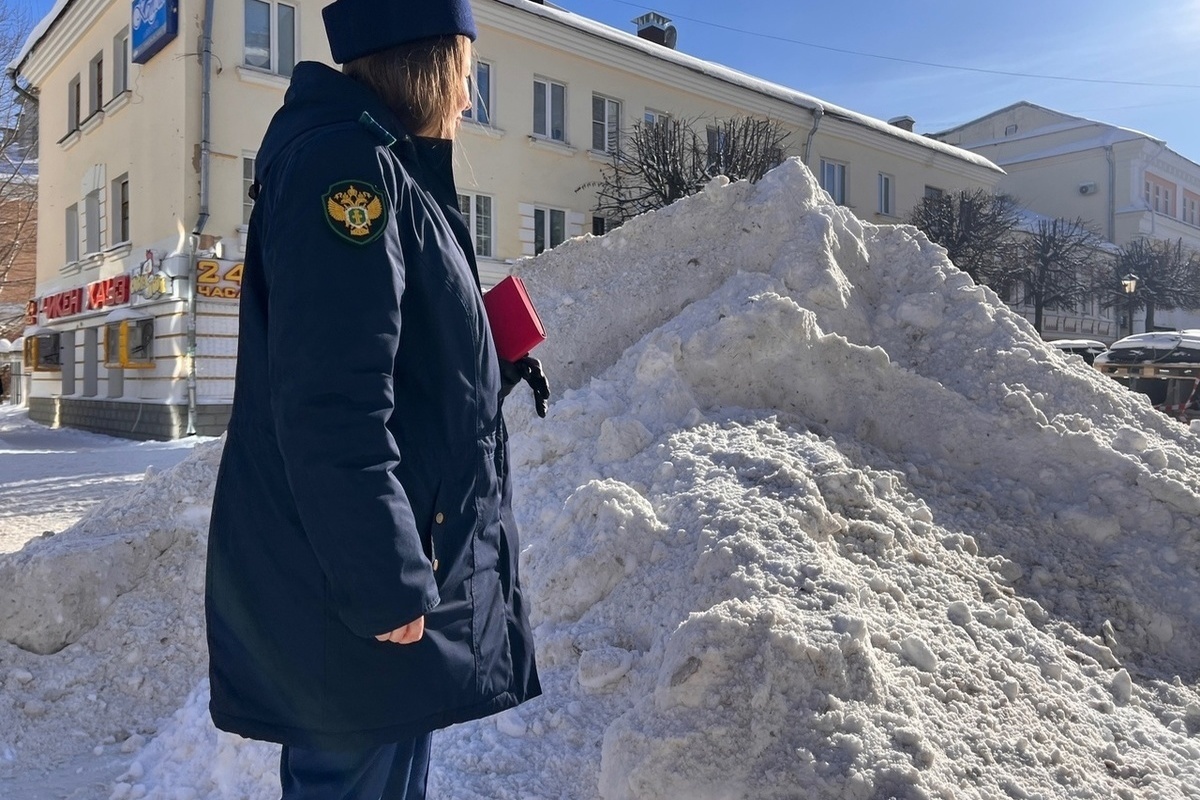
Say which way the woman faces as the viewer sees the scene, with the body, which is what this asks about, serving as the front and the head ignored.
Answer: to the viewer's right

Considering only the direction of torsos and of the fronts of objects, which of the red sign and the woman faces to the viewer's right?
the woman

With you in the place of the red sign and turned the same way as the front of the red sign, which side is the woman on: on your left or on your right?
on your left

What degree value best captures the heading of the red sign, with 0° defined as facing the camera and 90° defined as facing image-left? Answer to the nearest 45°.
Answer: approximately 45°

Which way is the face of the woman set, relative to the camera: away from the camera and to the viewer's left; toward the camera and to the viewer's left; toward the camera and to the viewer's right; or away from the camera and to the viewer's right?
away from the camera and to the viewer's right

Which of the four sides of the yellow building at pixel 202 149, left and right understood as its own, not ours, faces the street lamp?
left

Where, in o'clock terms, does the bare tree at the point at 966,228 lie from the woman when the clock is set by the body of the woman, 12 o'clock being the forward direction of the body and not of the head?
The bare tree is roughly at 10 o'clock from the woman.

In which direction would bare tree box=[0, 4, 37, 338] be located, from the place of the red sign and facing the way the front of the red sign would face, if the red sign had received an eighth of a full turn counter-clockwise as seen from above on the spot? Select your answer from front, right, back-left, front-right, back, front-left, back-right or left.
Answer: back

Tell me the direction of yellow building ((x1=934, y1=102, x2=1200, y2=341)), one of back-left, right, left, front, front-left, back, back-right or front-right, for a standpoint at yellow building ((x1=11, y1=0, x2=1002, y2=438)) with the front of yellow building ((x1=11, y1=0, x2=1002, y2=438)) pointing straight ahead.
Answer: left

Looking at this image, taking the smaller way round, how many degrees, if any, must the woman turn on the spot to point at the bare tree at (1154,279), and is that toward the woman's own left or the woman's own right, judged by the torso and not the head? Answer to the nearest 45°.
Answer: approximately 45° to the woman's own left

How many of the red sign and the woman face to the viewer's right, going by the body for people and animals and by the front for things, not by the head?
1

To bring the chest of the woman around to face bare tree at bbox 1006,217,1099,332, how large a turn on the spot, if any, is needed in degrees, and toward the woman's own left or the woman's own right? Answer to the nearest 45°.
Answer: approximately 45° to the woman's own left
